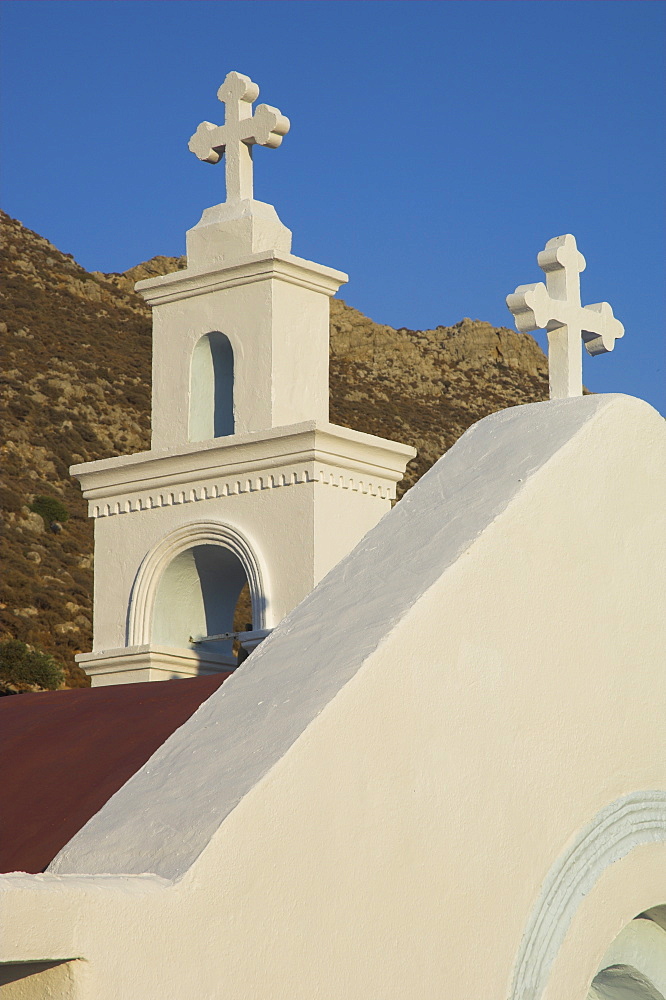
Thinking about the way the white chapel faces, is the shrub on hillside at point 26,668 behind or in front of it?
behind

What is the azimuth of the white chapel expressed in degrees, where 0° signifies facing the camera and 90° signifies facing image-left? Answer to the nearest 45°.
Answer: approximately 315°

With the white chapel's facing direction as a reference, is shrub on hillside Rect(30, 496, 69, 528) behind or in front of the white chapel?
behind
